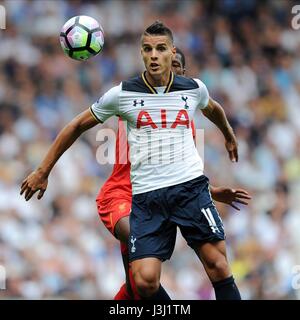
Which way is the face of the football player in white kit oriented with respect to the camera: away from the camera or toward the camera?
toward the camera

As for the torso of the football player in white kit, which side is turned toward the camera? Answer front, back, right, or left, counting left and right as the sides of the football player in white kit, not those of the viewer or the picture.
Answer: front

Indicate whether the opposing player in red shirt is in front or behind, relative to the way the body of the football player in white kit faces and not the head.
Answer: behind

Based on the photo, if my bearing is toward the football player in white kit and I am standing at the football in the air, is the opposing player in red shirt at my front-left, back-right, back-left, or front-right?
front-left
